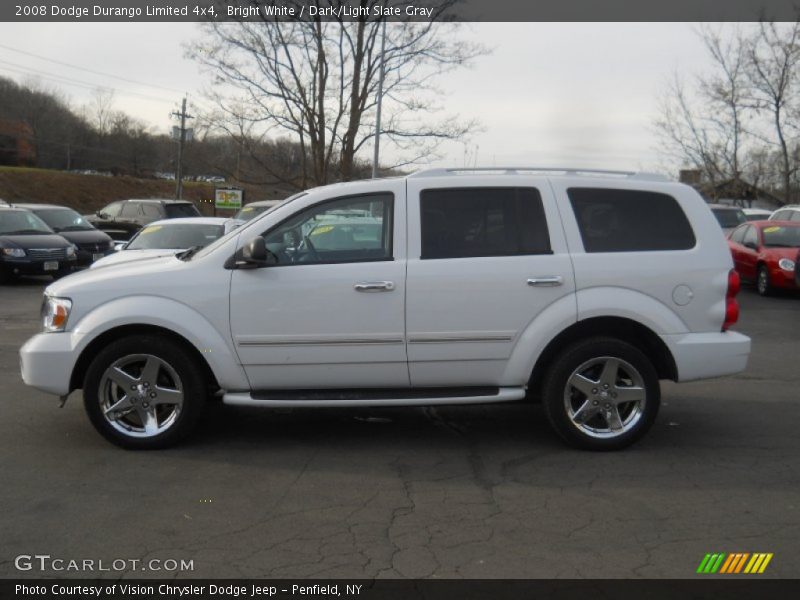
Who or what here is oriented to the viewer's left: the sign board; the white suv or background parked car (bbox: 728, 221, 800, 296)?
the white suv

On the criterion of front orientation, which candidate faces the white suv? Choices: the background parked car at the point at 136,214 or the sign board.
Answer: the sign board

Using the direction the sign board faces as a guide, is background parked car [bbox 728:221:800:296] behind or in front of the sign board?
in front

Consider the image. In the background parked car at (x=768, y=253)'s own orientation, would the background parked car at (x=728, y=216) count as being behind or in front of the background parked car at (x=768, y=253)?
behind

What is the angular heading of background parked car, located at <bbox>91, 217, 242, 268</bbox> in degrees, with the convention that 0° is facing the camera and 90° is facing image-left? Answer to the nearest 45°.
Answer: approximately 45°

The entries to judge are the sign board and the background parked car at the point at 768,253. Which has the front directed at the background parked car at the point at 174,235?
the sign board

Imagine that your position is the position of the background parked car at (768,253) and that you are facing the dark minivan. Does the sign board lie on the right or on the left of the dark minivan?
right

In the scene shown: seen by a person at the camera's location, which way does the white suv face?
facing to the left of the viewer

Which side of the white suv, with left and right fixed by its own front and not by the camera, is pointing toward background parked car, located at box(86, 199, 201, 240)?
right

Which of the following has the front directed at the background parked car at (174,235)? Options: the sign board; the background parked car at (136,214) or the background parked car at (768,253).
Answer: the sign board
